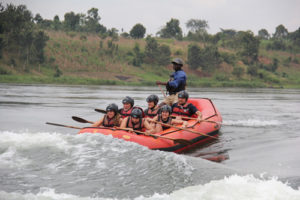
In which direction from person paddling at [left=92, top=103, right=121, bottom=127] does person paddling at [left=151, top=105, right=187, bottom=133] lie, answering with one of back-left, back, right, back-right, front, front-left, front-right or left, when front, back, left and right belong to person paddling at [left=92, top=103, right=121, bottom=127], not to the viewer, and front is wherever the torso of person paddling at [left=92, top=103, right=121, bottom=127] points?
back-left

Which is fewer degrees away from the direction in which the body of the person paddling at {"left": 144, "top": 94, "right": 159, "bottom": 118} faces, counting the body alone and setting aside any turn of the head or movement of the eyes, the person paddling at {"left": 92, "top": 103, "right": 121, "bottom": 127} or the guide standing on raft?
the person paddling

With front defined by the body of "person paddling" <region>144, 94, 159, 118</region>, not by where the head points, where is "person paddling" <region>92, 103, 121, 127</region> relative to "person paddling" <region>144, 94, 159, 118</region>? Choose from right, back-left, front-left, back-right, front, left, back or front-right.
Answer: front

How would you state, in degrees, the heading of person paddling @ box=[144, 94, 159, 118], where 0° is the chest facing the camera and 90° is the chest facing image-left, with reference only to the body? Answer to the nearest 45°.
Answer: approximately 45°

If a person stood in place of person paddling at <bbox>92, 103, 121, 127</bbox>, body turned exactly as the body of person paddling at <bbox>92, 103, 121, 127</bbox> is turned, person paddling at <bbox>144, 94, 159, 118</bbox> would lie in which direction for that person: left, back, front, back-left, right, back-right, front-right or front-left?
back

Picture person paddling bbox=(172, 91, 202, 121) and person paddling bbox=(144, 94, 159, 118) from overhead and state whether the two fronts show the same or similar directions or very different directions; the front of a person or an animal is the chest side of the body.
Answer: same or similar directions

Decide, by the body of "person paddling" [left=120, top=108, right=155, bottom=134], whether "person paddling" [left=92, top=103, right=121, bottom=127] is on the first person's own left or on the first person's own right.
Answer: on the first person's own right

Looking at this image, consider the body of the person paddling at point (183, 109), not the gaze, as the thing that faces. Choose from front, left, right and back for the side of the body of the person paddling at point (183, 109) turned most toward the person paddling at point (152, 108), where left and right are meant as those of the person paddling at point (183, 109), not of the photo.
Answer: front

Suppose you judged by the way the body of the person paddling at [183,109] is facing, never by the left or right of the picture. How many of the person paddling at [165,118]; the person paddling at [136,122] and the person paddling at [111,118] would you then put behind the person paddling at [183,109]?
0

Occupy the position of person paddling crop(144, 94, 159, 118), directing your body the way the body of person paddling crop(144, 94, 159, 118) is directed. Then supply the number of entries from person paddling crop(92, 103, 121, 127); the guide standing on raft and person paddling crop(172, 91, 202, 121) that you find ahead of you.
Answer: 1

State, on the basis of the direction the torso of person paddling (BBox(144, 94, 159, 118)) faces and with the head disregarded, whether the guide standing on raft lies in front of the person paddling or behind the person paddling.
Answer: behind

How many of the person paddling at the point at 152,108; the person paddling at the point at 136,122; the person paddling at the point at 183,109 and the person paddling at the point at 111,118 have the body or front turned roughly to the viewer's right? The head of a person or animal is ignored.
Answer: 0

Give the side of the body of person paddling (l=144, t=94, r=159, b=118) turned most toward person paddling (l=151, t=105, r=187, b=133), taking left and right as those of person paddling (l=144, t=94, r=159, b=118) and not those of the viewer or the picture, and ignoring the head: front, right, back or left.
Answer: left

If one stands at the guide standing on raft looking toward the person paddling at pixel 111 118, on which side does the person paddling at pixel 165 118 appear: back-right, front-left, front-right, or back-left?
front-left

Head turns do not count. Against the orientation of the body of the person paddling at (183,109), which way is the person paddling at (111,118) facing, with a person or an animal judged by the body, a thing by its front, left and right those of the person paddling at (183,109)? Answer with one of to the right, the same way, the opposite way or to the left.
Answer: the same way

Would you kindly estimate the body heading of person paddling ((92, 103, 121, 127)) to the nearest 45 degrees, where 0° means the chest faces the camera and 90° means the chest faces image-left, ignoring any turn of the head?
approximately 45°
